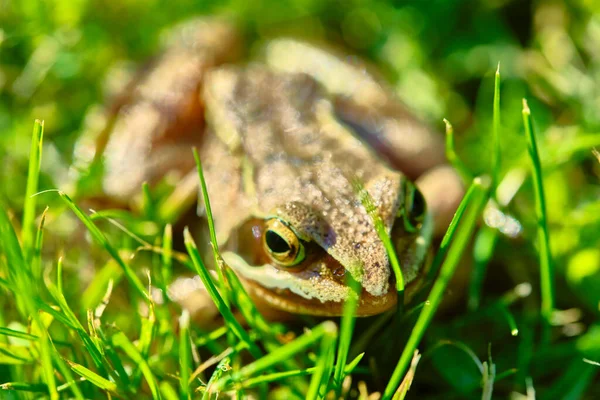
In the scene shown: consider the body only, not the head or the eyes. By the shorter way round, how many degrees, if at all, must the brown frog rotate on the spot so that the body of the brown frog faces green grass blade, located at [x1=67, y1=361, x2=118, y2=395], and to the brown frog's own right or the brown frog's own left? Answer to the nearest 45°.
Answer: approximately 90° to the brown frog's own right

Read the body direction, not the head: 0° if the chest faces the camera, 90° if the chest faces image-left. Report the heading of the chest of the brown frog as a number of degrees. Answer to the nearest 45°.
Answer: approximately 315°

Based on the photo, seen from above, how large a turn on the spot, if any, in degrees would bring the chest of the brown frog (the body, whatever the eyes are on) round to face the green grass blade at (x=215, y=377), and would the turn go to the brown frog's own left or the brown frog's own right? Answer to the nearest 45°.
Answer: approximately 45° to the brown frog's own right

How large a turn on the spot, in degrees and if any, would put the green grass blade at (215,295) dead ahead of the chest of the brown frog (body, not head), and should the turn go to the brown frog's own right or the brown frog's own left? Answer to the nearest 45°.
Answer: approximately 45° to the brown frog's own right

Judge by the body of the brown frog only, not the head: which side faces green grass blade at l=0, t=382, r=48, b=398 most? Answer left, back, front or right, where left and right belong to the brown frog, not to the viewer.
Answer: right
